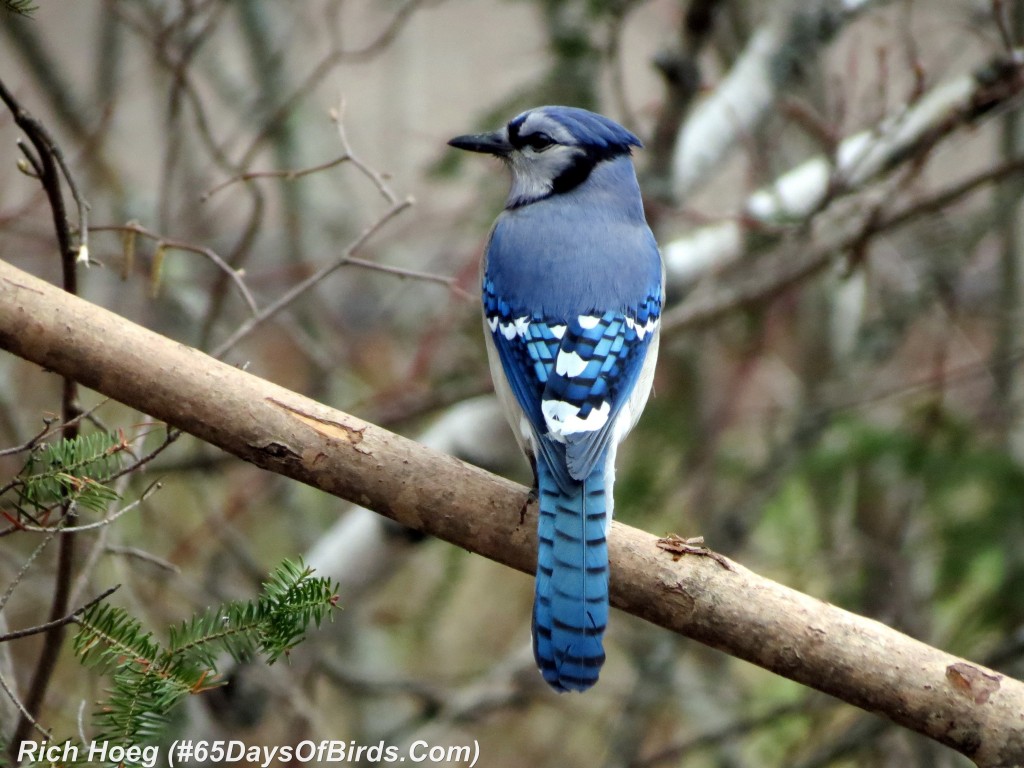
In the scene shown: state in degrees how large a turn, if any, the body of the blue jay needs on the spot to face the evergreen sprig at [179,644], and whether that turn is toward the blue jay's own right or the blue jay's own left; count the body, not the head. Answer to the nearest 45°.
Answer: approximately 135° to the blue jay's own left

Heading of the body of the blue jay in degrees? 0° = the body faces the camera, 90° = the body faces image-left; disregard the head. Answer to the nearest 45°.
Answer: approximately 180°

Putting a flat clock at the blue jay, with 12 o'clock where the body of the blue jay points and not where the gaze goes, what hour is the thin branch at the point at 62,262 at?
The thin branch is roughly at 8 o'clock from the blue jay.

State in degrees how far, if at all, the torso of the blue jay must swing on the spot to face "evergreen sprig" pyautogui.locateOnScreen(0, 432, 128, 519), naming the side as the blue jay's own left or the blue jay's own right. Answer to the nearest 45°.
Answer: approximately 135° to the blue jay's own left
